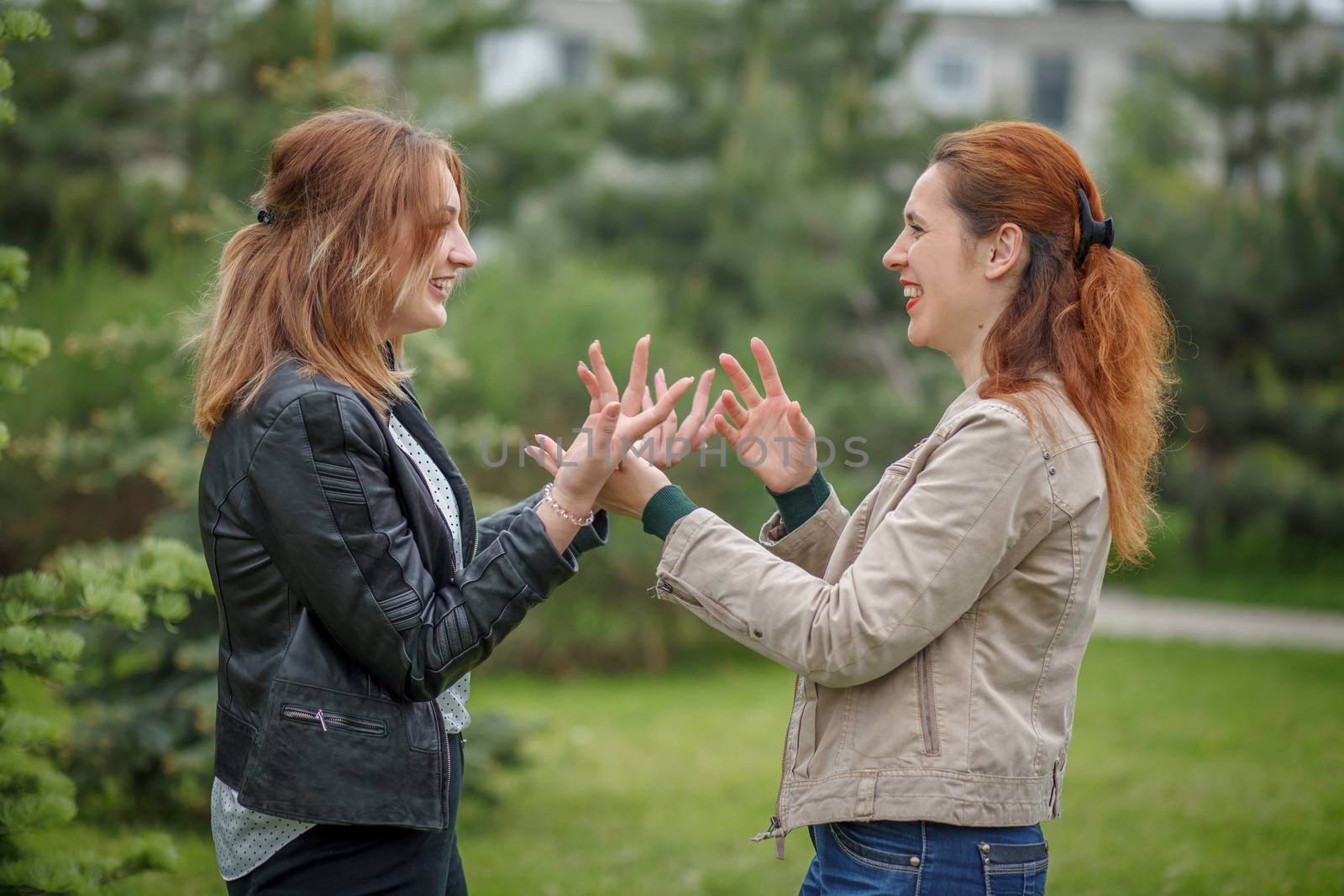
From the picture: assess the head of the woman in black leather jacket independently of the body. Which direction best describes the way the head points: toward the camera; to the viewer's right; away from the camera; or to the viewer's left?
to the viewer's right

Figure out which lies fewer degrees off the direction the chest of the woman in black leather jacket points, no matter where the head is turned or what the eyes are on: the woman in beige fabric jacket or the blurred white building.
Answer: the woman in beige fabric jacket

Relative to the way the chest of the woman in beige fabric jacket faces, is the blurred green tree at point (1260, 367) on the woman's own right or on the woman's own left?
on the woman's own right

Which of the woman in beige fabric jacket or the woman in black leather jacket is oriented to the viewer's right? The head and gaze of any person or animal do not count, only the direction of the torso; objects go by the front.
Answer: the woman in black leather jacket

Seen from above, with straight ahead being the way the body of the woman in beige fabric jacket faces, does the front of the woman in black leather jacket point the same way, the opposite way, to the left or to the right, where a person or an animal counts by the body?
the opposite way

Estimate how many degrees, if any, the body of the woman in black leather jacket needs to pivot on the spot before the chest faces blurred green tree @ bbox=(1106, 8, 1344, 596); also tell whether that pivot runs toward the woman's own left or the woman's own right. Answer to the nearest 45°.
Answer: approximately 45° to the woman's own left

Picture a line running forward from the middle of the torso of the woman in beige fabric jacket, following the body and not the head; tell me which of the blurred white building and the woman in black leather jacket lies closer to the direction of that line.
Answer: the woman in black leather jacket

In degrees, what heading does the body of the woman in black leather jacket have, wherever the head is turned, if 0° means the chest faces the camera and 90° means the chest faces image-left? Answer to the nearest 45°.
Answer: approximately 270°

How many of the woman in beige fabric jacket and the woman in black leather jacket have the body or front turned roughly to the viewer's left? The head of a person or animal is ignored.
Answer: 1

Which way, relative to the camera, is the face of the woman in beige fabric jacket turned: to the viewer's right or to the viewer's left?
to the viewer's left

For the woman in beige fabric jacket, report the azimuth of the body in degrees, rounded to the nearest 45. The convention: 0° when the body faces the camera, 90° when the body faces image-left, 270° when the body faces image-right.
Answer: approximately 90°
